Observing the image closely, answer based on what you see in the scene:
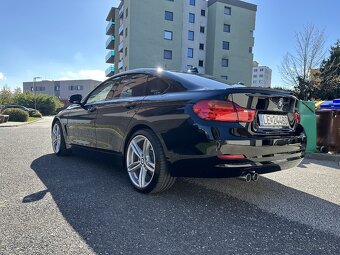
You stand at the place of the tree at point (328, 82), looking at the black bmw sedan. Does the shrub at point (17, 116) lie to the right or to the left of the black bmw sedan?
right

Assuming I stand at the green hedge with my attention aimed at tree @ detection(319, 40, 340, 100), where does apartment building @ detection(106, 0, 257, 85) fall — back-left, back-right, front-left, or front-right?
front-left

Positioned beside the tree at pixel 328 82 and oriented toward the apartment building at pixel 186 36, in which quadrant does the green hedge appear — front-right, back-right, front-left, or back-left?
front-left

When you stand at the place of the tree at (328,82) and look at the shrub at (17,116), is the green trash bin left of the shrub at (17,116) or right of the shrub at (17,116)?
left

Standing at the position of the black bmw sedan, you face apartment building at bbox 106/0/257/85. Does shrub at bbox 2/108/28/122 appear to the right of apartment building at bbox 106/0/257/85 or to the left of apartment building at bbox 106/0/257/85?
left

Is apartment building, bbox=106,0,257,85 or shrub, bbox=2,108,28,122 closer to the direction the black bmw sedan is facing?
the shrub

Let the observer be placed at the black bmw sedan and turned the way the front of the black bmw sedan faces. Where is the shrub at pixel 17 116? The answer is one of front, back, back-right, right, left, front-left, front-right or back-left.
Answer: front

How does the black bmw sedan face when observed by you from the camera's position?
facing away from the viewer and to the left of the viewer

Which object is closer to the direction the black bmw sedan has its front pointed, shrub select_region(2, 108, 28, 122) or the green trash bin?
the shrub

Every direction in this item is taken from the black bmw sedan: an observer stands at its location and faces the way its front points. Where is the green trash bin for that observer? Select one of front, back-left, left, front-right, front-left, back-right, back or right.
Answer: right

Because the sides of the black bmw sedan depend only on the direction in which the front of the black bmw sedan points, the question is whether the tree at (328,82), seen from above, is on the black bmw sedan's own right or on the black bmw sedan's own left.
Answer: on the black bmw sedan's own right

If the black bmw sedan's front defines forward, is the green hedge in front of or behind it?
in front

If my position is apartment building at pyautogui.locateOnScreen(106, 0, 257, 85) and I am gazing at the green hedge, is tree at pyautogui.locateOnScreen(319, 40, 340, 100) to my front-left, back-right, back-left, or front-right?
back-left

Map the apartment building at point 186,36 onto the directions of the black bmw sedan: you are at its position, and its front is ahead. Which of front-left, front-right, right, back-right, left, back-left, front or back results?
front-right
